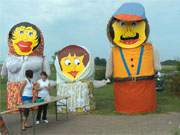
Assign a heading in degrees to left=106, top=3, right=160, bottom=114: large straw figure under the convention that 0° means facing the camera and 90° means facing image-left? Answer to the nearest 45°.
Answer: approximately 0°

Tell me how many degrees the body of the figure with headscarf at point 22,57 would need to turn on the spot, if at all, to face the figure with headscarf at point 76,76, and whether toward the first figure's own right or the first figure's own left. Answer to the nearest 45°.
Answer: approximately 90° to the first figure's own left

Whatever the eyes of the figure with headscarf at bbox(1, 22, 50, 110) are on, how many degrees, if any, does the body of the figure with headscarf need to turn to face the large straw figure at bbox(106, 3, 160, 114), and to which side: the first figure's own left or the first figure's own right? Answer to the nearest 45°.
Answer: approximately 90° to the first figure's own left

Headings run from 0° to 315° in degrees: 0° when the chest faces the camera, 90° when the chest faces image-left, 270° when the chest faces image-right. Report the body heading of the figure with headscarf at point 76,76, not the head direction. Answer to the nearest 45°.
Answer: approximately 0°

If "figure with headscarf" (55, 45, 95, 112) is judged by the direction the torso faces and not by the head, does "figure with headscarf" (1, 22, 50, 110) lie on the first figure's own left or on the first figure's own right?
on the first figure's own right

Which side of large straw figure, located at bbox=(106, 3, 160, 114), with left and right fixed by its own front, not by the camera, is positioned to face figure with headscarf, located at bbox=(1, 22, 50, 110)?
right

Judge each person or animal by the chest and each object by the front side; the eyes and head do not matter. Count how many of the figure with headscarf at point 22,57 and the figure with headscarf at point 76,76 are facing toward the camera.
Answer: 2
